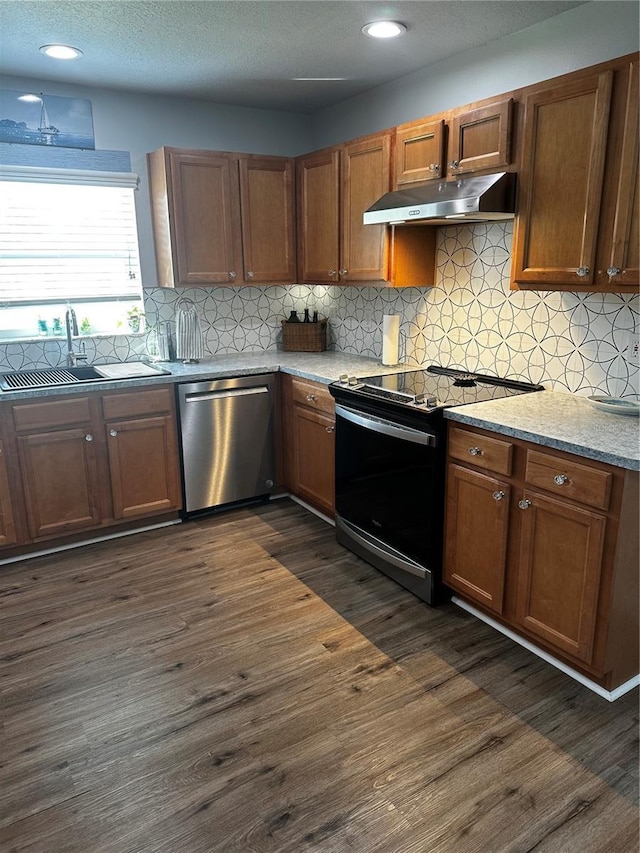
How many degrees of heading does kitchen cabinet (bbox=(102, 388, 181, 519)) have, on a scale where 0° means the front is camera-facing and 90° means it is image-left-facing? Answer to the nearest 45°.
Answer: approximately 0°

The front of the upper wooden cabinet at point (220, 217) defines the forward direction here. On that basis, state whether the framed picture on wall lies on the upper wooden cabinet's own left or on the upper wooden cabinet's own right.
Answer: on the upper wooden cabinet's own right

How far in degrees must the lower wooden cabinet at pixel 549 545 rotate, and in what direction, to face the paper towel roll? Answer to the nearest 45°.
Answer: approximately 90° to its right

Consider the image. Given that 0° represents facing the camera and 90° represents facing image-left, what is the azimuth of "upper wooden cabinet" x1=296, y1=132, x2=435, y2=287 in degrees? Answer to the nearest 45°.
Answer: approximately 45°

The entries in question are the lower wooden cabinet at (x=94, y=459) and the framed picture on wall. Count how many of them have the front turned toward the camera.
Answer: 2

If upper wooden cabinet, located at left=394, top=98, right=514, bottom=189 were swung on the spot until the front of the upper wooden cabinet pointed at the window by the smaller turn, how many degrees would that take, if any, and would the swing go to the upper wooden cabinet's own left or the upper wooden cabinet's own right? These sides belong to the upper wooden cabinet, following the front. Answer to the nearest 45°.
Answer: approximately 45° to the upper wooden cabinet's own right
